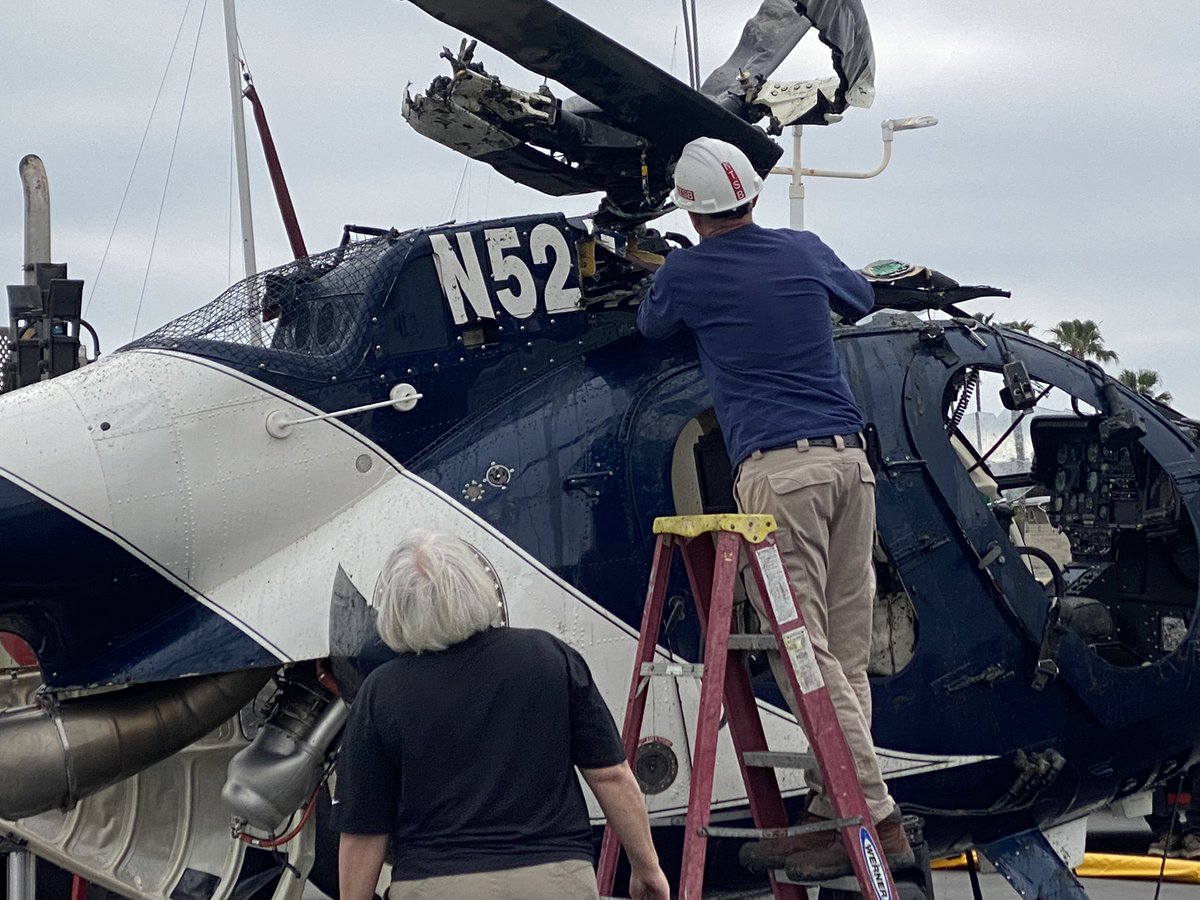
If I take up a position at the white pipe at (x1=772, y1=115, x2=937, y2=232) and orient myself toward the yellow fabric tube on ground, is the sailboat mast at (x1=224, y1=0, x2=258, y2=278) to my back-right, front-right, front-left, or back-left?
back-right

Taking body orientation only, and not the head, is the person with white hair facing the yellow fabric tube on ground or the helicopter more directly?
the helicopter

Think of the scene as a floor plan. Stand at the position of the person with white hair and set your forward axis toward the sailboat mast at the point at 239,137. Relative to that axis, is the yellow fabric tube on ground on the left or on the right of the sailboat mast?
right

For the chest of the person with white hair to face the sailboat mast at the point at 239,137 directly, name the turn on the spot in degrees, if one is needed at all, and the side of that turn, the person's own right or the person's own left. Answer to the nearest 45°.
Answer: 0° — they already face it

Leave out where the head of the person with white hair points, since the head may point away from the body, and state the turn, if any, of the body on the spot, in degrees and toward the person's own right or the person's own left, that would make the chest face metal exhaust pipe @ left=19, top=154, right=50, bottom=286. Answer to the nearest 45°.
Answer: approximately 45° to the person's own left

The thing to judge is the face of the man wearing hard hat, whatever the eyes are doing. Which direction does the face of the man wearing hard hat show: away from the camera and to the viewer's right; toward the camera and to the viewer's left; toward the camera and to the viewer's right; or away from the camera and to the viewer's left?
away from the camera and to the viewer's left

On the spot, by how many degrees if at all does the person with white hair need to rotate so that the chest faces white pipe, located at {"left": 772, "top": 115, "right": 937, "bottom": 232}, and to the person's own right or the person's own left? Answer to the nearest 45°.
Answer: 0° — they already face it

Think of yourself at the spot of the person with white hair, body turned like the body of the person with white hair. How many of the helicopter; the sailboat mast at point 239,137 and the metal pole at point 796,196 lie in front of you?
3

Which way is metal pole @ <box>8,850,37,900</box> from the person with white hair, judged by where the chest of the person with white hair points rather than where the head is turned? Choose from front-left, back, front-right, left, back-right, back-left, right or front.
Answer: front-left

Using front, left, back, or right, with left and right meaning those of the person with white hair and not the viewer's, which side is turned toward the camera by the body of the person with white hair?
back

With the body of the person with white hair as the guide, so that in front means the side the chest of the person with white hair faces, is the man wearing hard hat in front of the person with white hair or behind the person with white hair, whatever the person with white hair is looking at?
in front

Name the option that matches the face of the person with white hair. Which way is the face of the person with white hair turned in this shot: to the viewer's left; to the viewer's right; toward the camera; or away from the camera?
away from the camera

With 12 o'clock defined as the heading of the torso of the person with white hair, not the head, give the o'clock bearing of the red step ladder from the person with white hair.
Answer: The red step ladder is roughly at 1 o'clock from the person with white hair.
